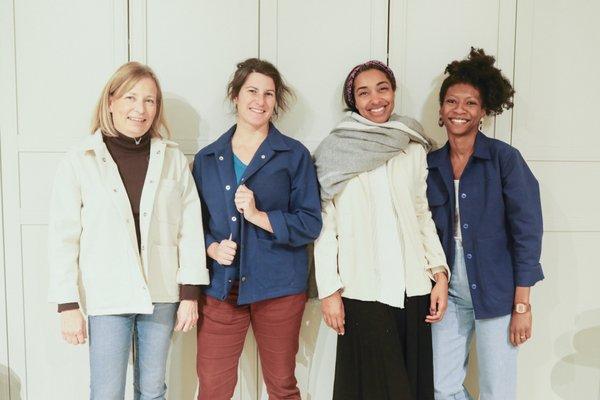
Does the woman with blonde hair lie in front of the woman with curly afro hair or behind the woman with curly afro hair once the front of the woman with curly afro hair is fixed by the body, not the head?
in front

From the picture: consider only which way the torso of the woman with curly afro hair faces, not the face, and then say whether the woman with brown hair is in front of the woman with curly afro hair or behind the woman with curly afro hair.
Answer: in front

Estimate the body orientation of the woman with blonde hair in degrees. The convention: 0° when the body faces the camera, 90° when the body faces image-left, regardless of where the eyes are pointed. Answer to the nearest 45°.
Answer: approximately 0°

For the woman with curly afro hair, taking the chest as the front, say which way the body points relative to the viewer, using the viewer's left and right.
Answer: facing the viewer and to the left of the viewer

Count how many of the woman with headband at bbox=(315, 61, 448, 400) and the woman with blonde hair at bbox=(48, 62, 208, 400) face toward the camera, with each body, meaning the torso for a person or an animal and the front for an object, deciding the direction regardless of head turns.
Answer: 2

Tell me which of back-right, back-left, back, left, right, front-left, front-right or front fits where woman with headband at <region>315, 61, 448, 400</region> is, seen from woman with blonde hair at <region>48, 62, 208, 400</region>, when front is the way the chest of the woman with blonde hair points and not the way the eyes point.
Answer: left
